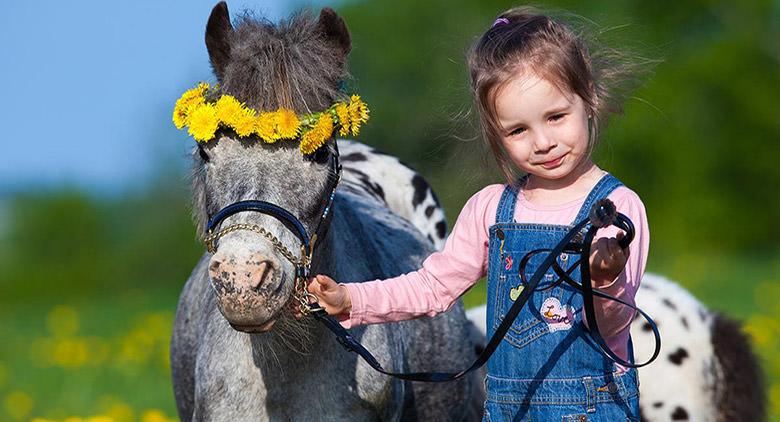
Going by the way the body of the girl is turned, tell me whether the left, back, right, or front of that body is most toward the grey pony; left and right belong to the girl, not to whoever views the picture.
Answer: right

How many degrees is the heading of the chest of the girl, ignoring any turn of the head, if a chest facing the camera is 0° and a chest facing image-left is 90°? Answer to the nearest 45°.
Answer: approximately 0°

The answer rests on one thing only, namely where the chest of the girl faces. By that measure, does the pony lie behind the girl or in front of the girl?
behind

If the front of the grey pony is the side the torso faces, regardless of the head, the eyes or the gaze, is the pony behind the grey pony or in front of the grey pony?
behind

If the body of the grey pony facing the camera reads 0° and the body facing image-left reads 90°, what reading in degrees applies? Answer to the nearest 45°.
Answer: approximately 45°
